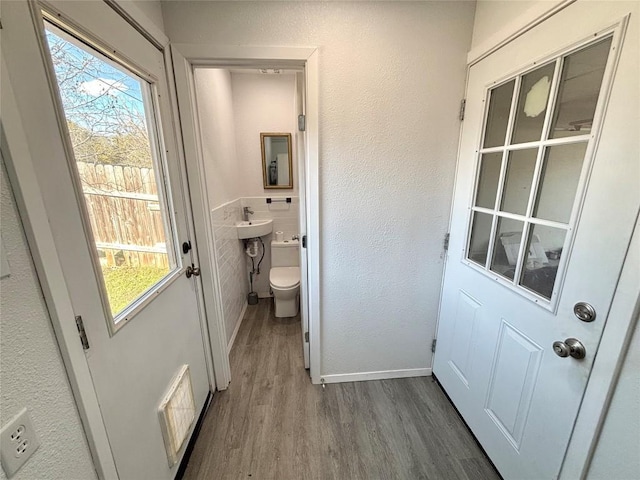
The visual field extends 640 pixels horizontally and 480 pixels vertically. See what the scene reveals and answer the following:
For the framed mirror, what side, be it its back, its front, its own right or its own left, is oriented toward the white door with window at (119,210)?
front

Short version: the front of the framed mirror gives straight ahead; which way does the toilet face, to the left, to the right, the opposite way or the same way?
the same way

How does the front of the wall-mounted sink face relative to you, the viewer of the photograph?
facing the viewer and to the right of the viewer

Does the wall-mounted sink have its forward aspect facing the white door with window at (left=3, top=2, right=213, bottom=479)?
no

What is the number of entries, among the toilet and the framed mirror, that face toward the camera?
2

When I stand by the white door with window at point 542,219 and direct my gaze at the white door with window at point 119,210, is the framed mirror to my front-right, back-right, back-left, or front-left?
front-right

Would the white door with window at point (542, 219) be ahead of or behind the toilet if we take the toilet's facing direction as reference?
ahead

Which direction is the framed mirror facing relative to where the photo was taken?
toward the camera

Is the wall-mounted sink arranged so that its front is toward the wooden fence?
no

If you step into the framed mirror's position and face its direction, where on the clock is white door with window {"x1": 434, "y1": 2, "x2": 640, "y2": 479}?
The white door with window is roughly at 11 o'clock from the framed mirror.
